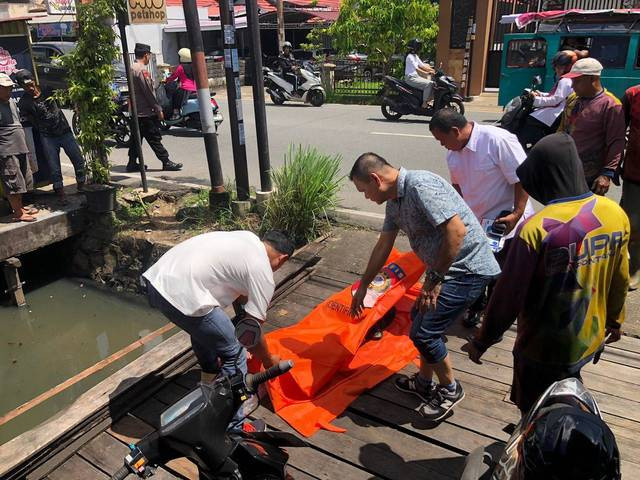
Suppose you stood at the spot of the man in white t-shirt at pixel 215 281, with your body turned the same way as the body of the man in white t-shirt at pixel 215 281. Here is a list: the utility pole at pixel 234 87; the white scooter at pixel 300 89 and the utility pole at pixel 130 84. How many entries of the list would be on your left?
3

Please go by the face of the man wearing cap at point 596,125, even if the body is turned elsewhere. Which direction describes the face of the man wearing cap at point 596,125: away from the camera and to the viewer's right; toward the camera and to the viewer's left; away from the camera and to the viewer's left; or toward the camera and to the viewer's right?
toward the camera and to the viewer's left

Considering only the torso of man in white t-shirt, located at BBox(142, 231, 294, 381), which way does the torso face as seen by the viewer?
to the viewer's right

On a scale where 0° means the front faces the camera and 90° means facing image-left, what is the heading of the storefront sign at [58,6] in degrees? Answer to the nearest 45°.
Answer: approximately 0°

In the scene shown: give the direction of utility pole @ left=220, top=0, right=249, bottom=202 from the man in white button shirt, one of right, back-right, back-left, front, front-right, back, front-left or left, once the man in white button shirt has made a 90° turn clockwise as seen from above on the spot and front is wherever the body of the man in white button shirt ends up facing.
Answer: front

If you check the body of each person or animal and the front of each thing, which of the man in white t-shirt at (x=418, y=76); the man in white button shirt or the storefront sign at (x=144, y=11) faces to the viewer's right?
the man in white t-shirt

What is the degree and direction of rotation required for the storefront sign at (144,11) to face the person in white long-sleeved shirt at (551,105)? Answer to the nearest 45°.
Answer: approximately 90° to its left

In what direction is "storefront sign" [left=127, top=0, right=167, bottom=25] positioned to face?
toward the camera

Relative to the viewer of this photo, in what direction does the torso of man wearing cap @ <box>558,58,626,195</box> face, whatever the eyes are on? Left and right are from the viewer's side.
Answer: facing the viewer and to the left of the viewer

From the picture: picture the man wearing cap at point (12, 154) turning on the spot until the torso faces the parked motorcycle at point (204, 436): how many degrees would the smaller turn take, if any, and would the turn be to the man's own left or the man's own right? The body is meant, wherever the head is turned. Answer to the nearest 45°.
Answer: approximately 90° to the man's own right

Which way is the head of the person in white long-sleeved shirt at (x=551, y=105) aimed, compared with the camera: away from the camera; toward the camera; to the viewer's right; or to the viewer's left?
to the viewer's left

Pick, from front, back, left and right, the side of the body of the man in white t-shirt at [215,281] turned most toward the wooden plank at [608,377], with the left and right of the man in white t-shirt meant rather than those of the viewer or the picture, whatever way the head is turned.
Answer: front

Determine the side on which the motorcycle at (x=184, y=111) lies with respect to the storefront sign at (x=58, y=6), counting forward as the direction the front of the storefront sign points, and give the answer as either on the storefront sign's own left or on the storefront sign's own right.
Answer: on the storefront sign's own left
